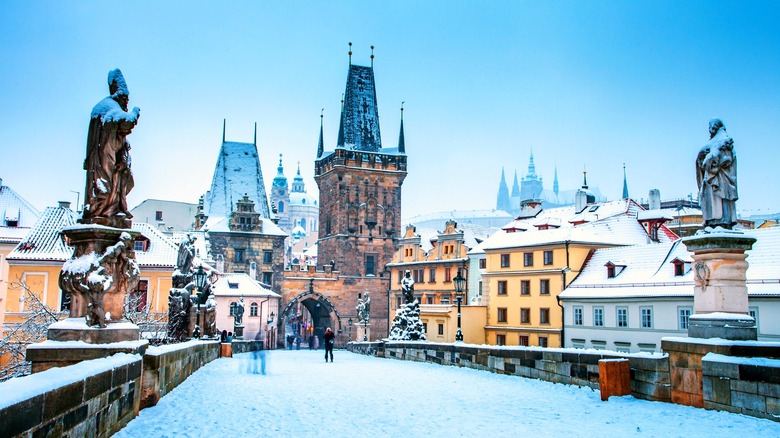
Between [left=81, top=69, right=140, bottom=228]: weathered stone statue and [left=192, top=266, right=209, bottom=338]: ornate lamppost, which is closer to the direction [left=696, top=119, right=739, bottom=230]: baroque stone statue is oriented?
the weathered stone statue

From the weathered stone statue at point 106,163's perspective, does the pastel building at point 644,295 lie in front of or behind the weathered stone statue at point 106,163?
in front

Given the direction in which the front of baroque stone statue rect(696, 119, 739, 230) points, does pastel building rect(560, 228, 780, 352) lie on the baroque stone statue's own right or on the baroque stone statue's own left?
on the baroque stone statue's own right

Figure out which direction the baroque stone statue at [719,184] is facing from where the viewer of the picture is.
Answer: facing the viewer and to the left of the viewer

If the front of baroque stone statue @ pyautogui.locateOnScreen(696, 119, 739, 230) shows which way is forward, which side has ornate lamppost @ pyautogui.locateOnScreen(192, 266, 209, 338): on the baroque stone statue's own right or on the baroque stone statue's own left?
on the baroque stone statue's own right

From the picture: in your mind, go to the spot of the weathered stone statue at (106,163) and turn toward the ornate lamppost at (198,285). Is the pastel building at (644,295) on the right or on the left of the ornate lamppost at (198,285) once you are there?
right

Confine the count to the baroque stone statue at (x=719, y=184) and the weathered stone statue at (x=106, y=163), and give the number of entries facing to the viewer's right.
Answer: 1

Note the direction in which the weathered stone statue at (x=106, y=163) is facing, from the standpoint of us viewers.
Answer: facing to the right of the viewer

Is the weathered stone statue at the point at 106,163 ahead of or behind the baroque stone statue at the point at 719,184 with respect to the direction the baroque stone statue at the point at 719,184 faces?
ahead

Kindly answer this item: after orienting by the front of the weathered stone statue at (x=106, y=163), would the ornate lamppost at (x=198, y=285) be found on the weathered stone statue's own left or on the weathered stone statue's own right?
on the weathered stone statue's own left

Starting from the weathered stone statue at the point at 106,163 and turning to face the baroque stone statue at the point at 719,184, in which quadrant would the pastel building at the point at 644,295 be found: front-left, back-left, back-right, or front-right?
front-left

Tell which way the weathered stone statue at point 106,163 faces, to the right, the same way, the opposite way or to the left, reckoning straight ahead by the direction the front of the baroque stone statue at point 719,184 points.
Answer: the opposite way

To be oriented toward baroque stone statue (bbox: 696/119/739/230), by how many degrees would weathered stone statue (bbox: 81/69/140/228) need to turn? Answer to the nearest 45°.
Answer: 0° — it already faces it

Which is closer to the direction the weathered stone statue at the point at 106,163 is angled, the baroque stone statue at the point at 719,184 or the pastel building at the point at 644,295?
the baroque stone statue
